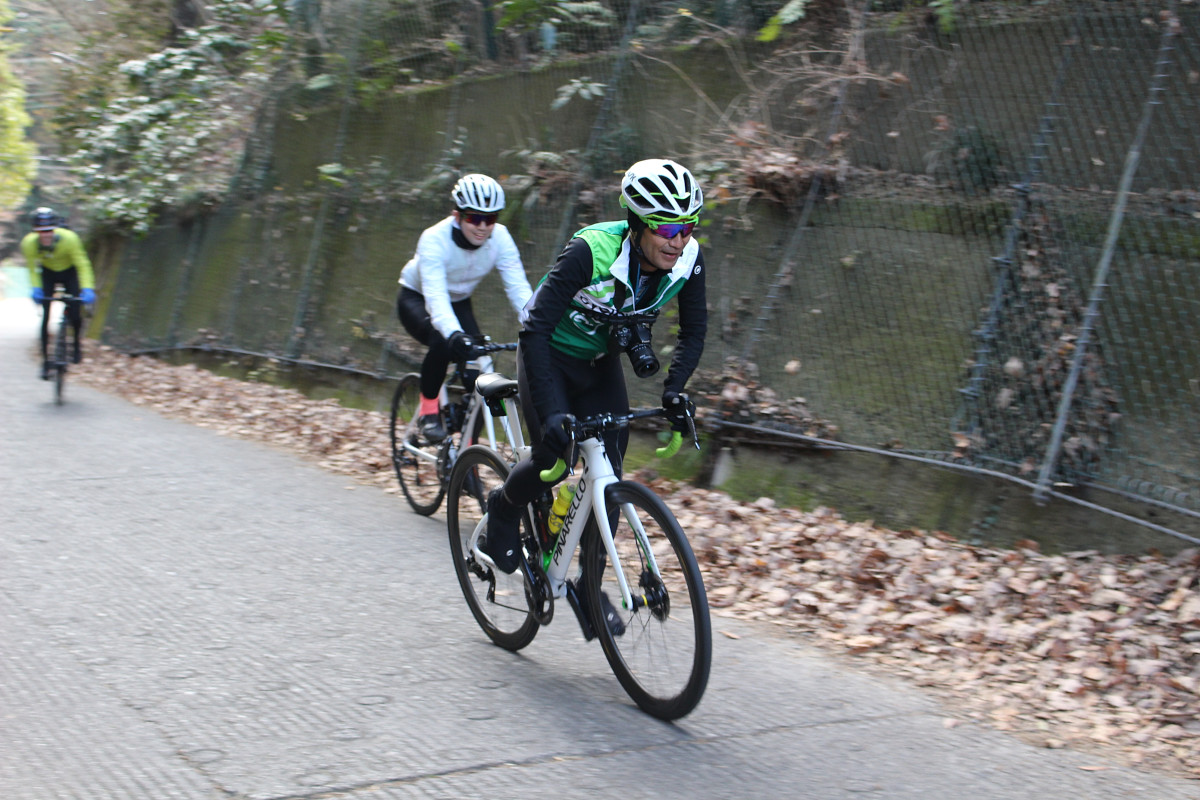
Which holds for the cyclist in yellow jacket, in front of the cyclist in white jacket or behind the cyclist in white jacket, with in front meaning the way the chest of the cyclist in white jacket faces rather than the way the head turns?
behind

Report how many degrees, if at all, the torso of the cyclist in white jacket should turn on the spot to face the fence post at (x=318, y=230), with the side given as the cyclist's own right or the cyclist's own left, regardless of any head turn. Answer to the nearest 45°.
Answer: approximately 135° to the cyclist's own left

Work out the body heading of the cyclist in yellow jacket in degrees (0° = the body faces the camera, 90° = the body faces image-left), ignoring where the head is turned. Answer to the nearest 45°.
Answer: approximately 0°

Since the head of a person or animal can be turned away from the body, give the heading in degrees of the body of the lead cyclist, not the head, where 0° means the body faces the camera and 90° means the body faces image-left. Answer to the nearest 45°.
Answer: approximately 315°

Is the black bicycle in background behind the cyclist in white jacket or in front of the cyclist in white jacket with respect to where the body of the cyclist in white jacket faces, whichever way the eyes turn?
behind

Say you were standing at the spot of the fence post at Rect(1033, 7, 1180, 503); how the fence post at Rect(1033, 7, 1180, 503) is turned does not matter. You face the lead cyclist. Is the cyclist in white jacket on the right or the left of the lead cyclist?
right
